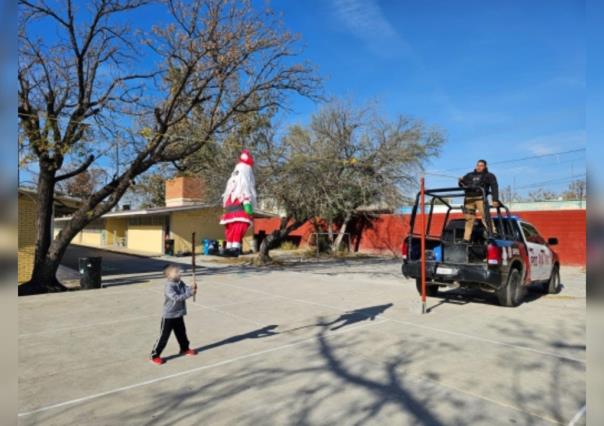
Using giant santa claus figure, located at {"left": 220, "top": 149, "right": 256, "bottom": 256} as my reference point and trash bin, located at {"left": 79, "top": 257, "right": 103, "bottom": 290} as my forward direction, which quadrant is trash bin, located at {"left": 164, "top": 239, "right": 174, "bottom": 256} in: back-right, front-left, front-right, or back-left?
front-right

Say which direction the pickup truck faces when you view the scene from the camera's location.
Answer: facing away from the viewer and to the right of the viewer

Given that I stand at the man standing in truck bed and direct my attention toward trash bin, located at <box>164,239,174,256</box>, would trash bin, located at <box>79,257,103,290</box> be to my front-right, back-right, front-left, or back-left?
front-left

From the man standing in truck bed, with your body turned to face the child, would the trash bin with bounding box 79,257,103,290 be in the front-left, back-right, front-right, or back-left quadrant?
front-right

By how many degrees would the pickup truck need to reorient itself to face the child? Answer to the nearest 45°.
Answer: approximately 180°

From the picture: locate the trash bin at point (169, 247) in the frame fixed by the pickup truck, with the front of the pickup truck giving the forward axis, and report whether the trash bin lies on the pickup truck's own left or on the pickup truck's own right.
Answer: on the pickup truck's own left

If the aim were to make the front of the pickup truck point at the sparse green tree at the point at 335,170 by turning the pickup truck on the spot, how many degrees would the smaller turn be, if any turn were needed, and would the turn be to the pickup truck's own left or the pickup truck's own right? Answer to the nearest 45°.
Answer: approximately 90° to the pickup truck's own left
